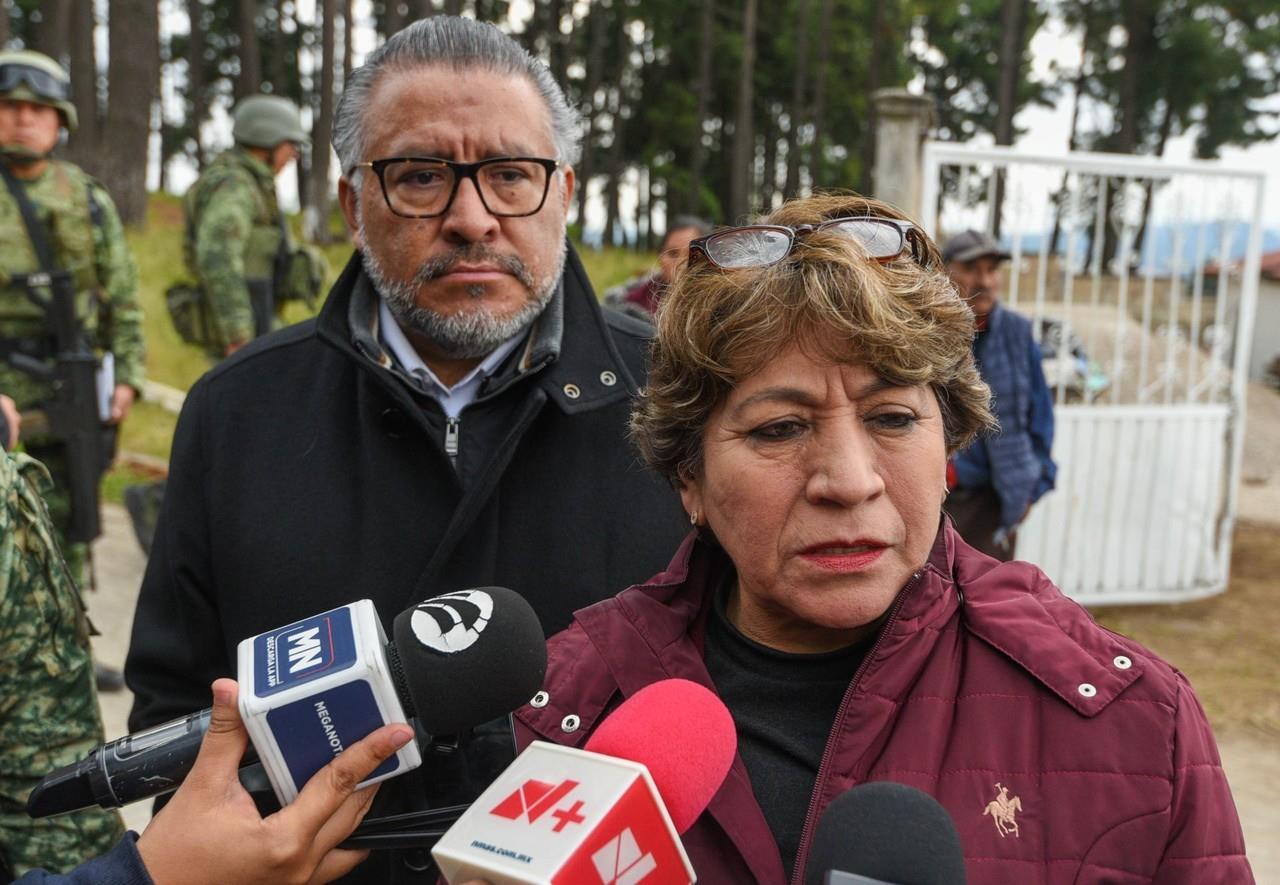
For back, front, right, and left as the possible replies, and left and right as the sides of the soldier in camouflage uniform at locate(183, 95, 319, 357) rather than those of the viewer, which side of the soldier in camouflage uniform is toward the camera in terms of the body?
right

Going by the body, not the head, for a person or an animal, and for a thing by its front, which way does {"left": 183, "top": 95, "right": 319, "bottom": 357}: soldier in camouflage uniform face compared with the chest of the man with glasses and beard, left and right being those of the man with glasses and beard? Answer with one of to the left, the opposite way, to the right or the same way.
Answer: to the left

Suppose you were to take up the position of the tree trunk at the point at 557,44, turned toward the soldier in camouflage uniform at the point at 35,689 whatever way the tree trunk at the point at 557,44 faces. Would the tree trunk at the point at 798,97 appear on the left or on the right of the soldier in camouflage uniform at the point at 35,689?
left

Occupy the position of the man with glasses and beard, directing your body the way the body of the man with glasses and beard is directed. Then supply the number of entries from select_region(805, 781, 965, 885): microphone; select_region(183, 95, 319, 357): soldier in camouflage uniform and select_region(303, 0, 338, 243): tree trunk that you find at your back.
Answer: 2

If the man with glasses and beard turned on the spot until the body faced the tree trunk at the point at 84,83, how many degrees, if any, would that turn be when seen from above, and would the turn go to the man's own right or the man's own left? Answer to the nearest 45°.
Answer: approximately 180°

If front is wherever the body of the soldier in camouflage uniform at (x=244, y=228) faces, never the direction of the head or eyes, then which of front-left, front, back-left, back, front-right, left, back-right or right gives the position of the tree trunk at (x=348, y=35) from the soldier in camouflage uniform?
left

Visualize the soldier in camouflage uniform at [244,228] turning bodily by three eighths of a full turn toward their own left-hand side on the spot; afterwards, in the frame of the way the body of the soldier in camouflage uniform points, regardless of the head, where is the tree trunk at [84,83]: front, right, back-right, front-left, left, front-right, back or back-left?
front-right

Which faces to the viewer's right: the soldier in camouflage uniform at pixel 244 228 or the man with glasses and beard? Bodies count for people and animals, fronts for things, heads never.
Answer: the soldier in camouflage uniform

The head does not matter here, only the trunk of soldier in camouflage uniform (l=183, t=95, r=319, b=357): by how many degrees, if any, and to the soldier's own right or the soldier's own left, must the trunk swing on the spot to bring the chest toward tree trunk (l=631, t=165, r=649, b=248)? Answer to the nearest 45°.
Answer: approximately 90° to the soldier's own left
